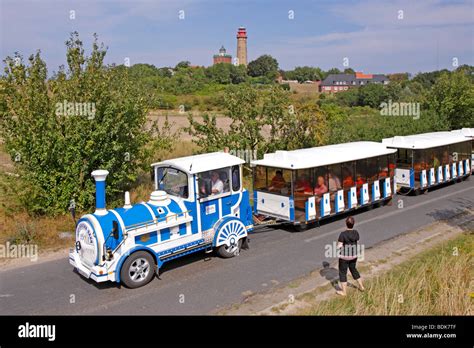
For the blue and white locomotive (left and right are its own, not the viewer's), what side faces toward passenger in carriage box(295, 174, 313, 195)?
back

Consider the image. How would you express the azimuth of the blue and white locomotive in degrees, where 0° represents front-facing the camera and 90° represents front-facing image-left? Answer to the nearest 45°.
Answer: approximately 45°

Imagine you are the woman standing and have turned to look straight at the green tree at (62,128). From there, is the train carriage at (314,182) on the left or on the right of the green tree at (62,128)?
right

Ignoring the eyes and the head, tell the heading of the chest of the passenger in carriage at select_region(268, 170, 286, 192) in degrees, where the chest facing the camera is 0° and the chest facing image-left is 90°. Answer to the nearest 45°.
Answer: approximately 45°

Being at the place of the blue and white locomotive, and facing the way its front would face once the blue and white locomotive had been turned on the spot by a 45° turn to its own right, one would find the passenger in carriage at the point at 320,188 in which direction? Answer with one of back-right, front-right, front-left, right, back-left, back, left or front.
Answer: back-right

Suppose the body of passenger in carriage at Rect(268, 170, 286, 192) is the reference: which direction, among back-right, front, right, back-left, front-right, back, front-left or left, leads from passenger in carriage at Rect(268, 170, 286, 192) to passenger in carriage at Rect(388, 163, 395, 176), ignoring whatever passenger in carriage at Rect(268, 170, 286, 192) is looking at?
back

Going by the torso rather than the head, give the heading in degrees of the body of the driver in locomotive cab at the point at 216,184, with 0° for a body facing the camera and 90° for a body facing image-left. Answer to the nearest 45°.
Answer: approximately 45°

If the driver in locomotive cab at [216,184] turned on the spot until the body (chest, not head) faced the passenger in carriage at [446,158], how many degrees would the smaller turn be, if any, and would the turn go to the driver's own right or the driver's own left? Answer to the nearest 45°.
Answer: approximately 180°
